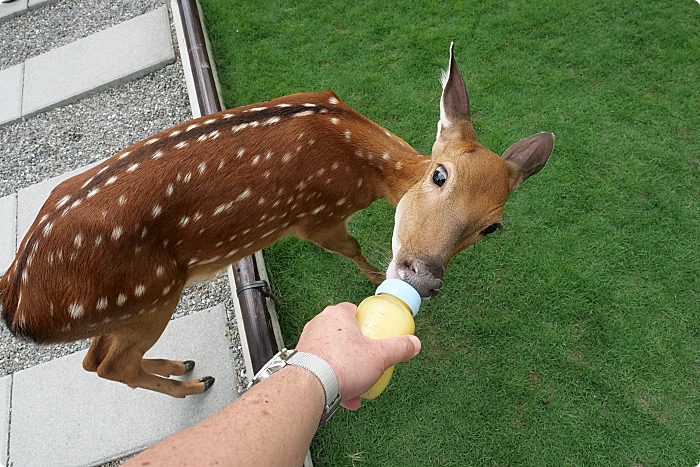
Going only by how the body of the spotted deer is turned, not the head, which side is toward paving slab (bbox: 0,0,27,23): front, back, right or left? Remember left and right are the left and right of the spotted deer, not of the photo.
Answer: left

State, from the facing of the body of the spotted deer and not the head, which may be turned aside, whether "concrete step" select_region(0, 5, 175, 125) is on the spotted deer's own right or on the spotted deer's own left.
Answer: on the spotted deer's own left

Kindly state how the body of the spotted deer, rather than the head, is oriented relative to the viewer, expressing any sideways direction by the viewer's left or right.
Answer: facing away from the viewer and to the right of the viewer
